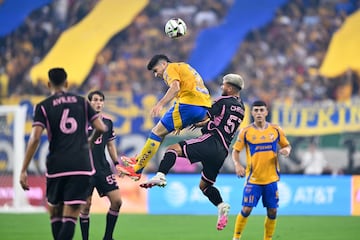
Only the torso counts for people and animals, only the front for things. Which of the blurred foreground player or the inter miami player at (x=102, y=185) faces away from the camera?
the blurred foreground player

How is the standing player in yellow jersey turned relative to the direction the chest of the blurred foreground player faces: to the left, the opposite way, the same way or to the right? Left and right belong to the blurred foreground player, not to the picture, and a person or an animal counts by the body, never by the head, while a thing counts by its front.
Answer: the opposite way

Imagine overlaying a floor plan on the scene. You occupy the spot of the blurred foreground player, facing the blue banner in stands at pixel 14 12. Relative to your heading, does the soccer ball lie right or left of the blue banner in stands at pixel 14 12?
right

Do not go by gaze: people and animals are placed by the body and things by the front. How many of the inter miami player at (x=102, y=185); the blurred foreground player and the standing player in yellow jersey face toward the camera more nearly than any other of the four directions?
2

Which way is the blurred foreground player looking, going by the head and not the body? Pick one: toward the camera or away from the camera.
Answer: away from the camera

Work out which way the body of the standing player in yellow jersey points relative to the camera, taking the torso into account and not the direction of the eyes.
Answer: toward the camera

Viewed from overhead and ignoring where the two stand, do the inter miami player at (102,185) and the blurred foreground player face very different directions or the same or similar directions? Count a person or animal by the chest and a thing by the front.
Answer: very different directions

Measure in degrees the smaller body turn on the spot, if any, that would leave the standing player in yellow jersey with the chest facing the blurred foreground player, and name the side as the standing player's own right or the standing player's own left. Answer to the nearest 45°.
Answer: approximately 45° to the standing player's own right

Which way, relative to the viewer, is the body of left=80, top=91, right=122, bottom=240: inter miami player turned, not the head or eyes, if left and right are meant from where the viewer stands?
facing the viewer

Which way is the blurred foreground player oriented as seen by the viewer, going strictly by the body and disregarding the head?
away from the camera
